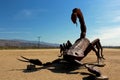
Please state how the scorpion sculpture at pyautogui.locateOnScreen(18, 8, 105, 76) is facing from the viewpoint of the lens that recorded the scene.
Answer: facing the viewer and to the left of the viewer
